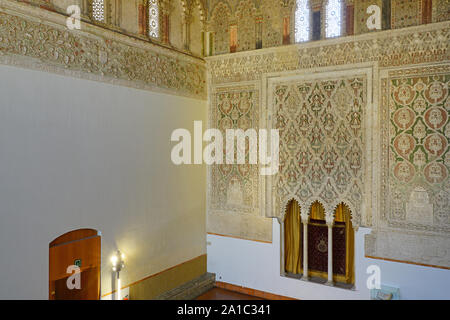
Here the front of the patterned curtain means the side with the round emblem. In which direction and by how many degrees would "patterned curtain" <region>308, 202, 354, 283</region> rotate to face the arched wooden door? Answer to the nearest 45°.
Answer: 0° — it already faces it

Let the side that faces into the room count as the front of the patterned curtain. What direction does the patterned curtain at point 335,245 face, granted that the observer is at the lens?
facing the viewer and to the left of the viewer

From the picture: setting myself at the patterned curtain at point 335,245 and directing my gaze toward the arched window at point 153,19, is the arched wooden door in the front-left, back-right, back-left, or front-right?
front-left

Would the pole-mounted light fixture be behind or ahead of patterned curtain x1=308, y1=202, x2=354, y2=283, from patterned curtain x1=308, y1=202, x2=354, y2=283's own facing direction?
ahead

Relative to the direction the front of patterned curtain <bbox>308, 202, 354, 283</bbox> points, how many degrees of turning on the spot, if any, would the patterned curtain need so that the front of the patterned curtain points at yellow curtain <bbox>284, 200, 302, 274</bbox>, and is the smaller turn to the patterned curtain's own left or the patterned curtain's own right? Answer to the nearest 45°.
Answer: approximately 45° to the patterned curtain's own right
